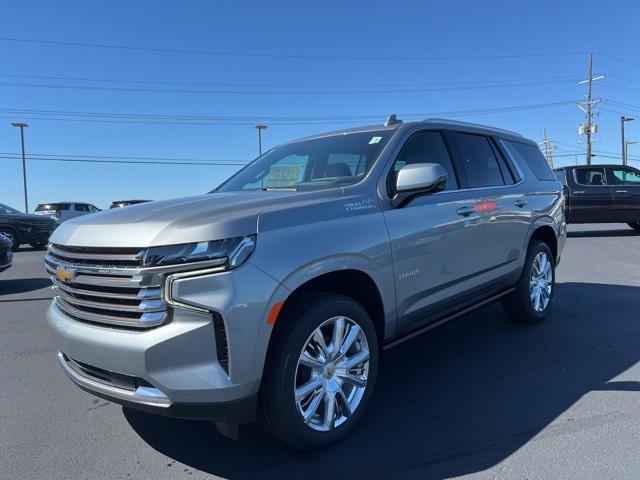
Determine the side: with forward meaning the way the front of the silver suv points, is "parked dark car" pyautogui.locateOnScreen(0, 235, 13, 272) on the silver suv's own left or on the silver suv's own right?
on the silver suv's own right

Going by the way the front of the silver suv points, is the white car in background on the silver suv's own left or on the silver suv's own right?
on the silver suv's own right

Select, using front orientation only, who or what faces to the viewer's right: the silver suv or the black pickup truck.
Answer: the black pickup truck

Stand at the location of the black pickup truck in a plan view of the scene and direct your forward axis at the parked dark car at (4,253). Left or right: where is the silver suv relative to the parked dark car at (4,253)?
left

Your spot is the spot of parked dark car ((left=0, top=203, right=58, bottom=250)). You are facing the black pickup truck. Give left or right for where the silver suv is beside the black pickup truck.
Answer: right

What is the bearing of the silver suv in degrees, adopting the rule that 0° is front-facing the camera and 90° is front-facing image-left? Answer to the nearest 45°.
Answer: approximately 45°

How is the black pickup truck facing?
to the viewer's right

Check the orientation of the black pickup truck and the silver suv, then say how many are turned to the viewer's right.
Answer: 1

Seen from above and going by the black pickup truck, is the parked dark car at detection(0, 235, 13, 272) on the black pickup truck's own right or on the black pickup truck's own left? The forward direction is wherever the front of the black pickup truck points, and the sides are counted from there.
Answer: on the black pickup truck's own right

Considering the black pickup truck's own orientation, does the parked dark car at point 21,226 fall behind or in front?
behind

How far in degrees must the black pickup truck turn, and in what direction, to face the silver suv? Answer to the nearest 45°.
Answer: approximately 90° to its right
